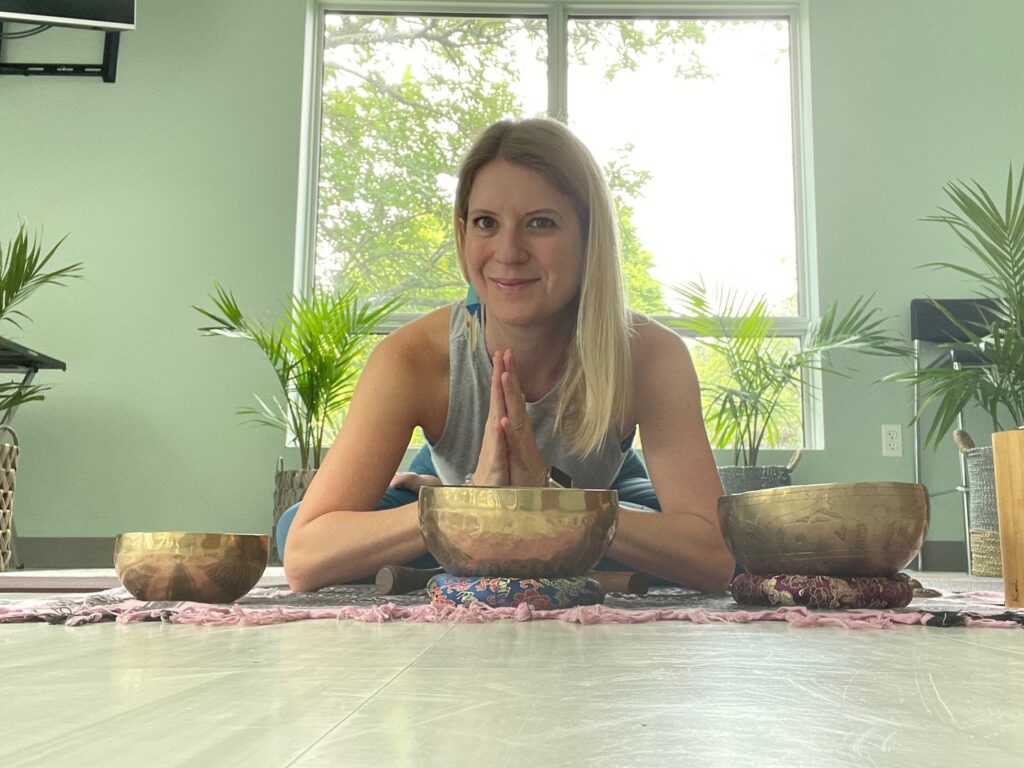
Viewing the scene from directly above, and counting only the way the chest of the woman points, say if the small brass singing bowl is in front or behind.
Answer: in front

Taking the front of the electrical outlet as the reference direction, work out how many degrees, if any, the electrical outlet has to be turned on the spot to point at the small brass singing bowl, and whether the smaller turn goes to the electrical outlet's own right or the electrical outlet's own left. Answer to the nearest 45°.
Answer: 0° — it already faces it

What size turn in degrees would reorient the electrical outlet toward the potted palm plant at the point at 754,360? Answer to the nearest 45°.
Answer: approximately 45° to its right

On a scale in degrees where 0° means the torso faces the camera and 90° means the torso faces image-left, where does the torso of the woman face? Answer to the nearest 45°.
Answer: approximately 0°

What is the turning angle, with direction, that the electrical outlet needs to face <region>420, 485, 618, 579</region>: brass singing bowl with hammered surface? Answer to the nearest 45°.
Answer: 0° — it already faces it

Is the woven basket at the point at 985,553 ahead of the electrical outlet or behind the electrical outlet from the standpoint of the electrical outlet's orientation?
ahead

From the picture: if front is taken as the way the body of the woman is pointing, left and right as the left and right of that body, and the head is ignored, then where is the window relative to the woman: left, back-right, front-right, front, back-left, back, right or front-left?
back

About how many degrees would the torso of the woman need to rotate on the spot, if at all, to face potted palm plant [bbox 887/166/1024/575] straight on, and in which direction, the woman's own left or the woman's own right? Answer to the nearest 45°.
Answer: approximately 135° to the woman's own left

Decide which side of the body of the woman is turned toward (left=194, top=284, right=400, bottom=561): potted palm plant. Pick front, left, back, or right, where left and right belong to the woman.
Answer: back

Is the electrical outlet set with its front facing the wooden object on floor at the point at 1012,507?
yes

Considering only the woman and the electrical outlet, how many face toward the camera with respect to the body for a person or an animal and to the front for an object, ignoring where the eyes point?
2
